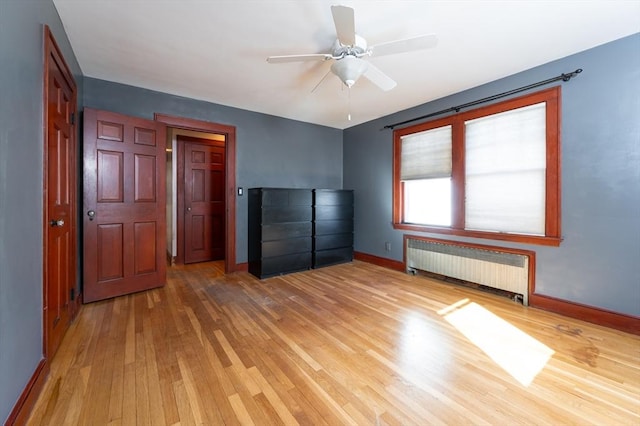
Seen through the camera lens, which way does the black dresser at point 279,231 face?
facing the viewer and to the right of the viewer

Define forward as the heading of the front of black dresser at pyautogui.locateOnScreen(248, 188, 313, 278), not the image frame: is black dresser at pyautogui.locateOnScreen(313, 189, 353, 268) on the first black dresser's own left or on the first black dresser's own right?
on the first black dresser's own left

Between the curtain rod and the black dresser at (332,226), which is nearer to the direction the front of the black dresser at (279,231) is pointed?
the curtain rod

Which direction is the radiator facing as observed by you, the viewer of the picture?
facing the viewer and to the left of the viewer

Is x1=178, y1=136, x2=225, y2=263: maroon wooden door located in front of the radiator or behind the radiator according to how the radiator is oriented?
in front

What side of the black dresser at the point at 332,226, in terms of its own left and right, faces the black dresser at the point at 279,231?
right

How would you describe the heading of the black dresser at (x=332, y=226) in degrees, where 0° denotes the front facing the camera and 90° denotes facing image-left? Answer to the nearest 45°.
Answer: approximately 315°

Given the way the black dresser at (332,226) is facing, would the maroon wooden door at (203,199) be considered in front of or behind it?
behind

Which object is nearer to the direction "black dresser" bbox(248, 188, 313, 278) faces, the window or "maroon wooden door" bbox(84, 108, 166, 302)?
the window

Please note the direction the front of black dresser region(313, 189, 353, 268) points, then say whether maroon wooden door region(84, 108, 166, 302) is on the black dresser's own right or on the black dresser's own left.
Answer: on the black dresser's own right

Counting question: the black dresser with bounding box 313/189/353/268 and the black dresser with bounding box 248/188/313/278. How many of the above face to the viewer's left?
0

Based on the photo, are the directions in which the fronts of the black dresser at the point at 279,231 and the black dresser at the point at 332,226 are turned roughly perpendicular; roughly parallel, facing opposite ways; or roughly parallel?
roughly parallel

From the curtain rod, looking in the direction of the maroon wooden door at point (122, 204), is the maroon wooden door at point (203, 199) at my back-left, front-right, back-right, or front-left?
front-right

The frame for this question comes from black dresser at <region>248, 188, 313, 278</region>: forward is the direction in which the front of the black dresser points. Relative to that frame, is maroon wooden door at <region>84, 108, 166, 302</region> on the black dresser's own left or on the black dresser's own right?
on the black dresser's own right
